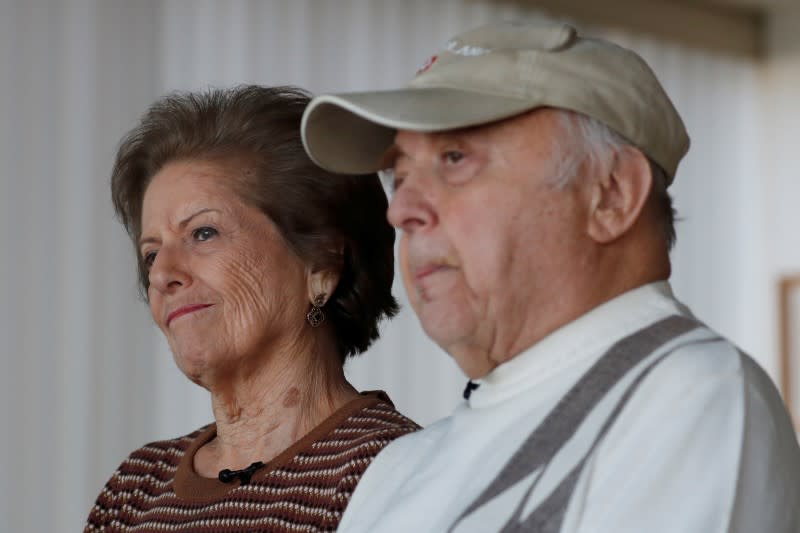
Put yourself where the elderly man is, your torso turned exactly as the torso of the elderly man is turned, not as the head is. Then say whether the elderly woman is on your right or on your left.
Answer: on your right

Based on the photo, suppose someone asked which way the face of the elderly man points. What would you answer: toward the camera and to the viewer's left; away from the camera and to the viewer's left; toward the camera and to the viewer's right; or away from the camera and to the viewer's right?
toward the camera and to the viewer's left

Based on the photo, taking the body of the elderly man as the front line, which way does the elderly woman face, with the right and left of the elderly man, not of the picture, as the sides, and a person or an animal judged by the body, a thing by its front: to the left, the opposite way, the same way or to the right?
the same way

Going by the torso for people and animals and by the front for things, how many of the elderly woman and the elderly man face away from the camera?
0

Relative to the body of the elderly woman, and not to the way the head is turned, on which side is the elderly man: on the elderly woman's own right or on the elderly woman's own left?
on the elderly woman's own left

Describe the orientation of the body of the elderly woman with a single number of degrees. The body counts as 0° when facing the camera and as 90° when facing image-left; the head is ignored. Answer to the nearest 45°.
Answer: approximately 45°

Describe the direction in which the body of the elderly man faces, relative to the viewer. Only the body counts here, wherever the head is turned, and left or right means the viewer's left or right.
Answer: facing the viewer and to the left of the viewer
